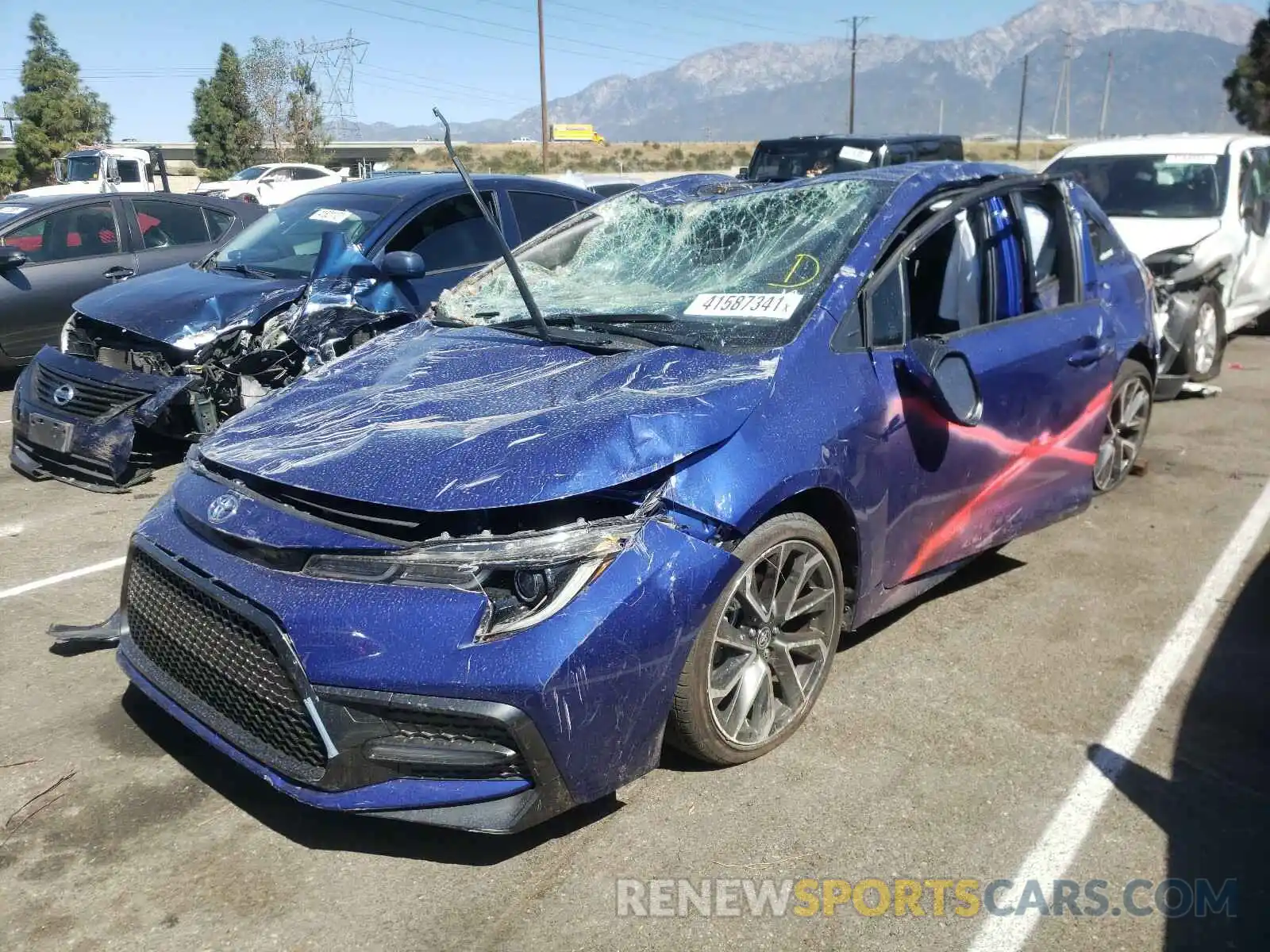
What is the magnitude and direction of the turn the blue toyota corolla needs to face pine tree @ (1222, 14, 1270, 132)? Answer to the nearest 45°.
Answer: approximately 180°

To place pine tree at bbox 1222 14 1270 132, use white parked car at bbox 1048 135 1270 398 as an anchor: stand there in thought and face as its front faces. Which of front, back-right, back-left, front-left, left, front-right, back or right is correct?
back-right

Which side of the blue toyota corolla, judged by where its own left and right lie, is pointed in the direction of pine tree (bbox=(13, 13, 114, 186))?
right

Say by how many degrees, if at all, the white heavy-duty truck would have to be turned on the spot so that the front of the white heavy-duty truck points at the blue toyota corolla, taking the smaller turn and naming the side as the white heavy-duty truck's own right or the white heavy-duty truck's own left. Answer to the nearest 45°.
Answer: approximately 45° to the white heavy-duty truck's own left

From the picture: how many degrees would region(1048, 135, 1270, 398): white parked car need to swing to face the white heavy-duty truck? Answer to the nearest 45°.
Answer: approximately 45° to its right

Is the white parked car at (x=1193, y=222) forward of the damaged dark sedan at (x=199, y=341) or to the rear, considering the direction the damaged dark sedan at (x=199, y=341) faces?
to the rear

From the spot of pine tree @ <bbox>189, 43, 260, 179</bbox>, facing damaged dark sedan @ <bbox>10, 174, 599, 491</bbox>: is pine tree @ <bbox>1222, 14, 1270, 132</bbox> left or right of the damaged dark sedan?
left

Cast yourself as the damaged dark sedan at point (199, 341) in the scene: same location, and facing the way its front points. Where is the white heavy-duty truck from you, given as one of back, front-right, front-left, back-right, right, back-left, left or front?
back-right

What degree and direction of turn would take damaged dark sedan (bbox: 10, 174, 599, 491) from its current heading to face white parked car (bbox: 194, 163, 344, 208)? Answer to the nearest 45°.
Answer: approximately 135° to its right

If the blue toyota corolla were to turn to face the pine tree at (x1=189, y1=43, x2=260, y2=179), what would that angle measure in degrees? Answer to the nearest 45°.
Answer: approximately 135° to its right

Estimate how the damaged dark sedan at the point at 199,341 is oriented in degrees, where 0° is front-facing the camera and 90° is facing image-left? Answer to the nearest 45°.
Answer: approximately 45°
